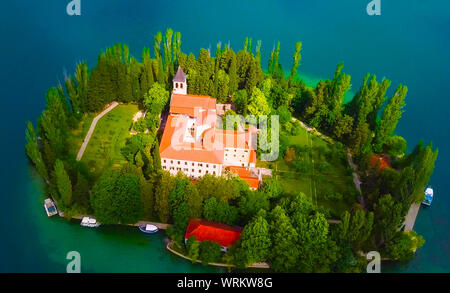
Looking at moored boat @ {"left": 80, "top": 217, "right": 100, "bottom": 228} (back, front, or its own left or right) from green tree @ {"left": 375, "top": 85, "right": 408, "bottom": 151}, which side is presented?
front

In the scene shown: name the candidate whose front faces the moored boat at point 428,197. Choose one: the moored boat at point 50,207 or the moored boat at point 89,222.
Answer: the moored boat at point 89,222

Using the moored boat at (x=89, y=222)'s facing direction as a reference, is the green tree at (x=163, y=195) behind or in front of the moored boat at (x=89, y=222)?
in front

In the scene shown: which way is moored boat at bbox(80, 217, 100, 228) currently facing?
to the viewer's right

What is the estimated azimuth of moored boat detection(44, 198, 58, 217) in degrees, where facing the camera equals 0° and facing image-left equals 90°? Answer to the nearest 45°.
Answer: approximately 135°

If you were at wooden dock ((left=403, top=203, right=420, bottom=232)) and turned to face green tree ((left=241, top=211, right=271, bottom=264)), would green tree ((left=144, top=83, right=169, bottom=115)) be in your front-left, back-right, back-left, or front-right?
front-right

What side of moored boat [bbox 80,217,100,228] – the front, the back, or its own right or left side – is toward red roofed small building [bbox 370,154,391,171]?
front

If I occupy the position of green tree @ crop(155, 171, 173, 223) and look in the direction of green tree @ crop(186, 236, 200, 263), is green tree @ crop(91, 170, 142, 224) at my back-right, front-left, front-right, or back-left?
back-right
